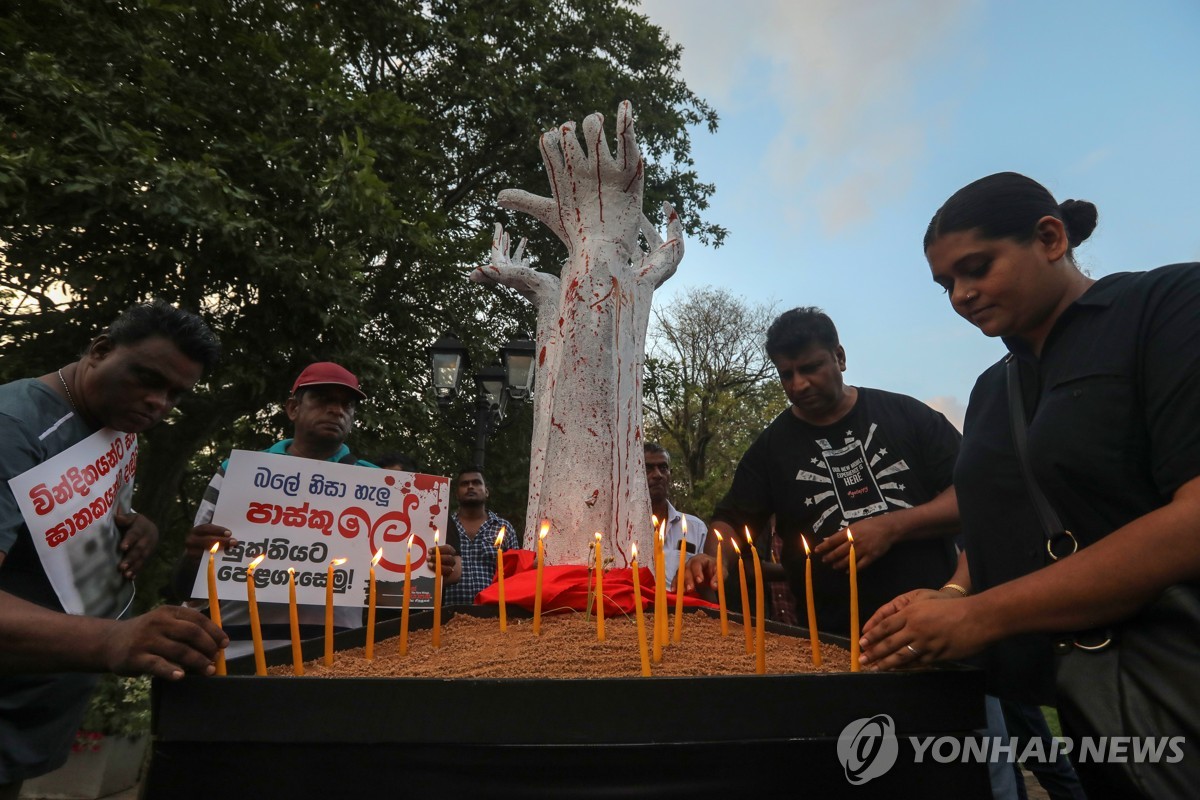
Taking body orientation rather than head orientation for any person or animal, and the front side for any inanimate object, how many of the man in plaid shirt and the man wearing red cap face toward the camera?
2

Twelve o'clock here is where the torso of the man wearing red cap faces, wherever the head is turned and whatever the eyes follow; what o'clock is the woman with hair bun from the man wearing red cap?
The woman with hair bun is roughly at 11 o'clock from the man wearing red cap.

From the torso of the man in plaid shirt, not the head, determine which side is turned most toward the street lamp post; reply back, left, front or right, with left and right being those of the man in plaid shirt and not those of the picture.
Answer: back

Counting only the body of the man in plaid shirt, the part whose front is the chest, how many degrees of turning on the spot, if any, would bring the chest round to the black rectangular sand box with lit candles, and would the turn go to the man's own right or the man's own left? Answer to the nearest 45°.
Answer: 0° — they already face it

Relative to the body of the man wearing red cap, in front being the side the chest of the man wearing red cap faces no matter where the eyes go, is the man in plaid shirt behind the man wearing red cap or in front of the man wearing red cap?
behind

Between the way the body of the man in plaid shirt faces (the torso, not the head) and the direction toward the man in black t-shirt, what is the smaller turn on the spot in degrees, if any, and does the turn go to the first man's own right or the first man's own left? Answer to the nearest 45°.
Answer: approximately 45° to the first man's own left

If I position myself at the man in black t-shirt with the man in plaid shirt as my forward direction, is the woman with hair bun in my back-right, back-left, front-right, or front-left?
back-left

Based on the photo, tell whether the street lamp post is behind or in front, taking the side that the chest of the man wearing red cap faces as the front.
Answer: behind
